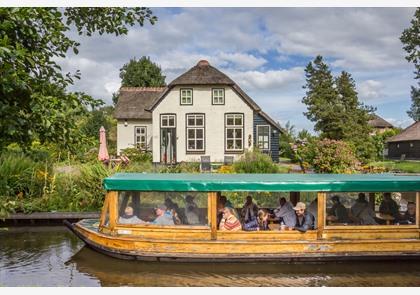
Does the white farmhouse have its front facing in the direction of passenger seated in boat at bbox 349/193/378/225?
yes

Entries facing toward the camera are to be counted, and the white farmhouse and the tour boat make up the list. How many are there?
1

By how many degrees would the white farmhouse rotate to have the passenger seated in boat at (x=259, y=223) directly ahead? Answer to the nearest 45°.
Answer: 0° — it already faces them

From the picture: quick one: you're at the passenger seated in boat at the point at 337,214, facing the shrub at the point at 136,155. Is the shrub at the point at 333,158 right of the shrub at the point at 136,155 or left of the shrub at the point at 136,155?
right

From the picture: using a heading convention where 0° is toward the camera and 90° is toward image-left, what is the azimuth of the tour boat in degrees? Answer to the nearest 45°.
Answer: approximately 90°

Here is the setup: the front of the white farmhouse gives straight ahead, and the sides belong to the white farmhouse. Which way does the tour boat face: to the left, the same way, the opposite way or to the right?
to the right

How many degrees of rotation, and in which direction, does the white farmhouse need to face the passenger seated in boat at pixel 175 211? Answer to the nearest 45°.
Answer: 0° — it already faces them

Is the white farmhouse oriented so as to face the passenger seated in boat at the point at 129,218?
yes
